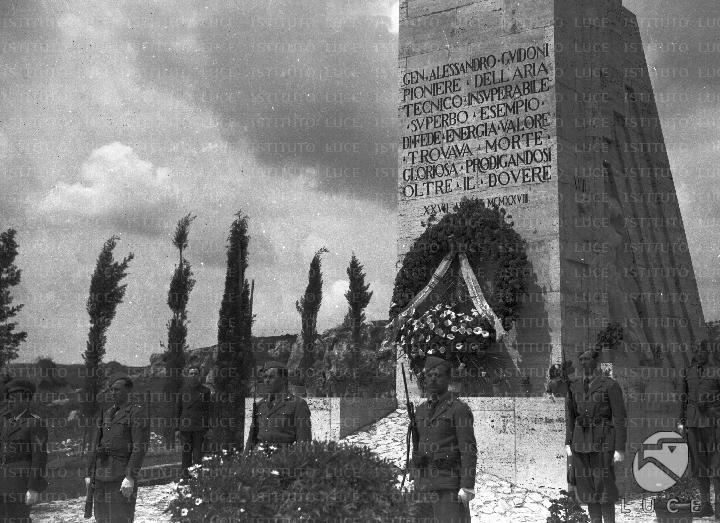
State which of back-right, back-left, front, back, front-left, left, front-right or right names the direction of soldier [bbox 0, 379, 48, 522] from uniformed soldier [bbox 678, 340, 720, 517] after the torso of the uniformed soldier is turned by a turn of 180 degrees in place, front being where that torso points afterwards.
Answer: back-left

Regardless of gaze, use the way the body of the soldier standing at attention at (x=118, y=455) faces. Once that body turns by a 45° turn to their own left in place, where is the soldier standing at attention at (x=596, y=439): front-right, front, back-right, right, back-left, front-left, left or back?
left

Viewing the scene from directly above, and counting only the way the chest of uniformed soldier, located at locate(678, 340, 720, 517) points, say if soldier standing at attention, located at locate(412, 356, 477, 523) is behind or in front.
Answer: in front

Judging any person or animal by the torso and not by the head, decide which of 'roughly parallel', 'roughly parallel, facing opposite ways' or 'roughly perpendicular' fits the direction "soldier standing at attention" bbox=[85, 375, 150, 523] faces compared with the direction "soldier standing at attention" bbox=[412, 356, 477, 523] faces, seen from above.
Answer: roughly parallel

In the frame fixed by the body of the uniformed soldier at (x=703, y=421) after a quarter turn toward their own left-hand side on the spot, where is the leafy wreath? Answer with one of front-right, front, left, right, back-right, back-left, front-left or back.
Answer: back-left

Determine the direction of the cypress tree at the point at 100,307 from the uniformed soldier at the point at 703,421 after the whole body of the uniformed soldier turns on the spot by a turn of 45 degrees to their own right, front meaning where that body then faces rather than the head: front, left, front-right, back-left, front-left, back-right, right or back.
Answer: right

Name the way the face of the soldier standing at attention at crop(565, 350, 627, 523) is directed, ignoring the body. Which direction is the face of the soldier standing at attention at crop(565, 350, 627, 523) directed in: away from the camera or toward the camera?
toward the camera

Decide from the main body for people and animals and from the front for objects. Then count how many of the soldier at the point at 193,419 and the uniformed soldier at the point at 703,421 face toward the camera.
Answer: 2

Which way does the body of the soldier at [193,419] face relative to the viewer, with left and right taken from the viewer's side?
facing the viewer

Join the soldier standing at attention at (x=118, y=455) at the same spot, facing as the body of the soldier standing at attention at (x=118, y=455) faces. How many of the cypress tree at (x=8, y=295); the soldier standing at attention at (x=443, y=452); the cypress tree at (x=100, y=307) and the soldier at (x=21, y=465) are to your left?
1

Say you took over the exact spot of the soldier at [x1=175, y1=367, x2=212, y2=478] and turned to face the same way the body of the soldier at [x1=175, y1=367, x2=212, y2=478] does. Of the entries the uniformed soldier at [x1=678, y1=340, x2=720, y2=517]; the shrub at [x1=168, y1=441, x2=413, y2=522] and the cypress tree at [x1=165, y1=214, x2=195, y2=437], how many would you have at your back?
1

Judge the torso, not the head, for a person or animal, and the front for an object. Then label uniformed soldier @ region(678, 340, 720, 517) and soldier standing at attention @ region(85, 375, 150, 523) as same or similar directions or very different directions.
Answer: same or similar directions

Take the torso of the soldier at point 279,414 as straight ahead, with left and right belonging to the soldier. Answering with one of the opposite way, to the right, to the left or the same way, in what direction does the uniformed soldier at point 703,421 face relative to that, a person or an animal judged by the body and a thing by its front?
the same way

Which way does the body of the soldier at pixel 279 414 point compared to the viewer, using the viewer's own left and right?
facing the viewer and to the left of the viewer

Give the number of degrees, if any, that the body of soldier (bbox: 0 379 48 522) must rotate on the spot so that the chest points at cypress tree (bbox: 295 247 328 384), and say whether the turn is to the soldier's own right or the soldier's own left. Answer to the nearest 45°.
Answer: approximately 180°
